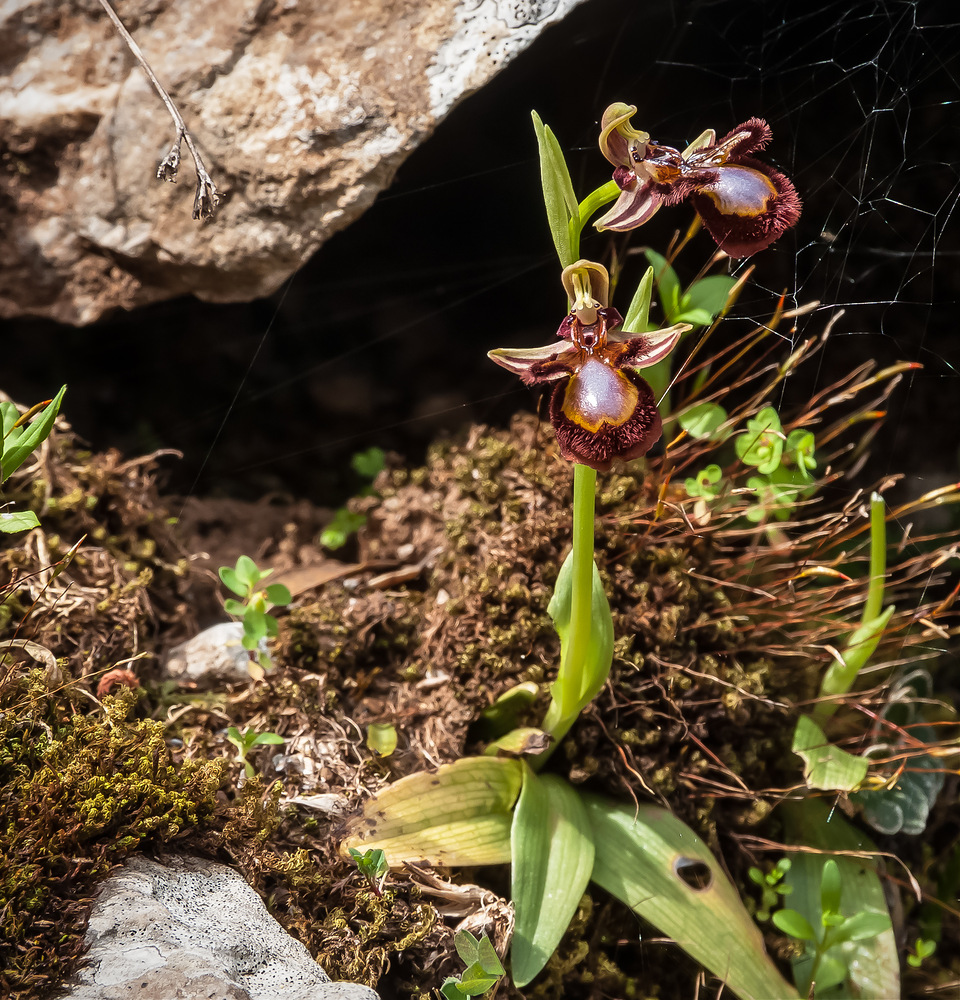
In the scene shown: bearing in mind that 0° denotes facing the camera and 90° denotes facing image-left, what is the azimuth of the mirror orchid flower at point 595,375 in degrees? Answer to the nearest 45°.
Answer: approximately 0°

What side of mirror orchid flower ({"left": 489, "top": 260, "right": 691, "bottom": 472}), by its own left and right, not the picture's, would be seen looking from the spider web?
back

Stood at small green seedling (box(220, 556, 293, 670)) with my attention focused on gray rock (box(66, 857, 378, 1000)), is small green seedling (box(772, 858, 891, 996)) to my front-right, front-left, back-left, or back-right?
front-left
